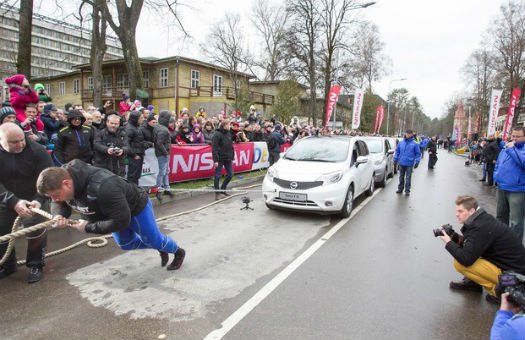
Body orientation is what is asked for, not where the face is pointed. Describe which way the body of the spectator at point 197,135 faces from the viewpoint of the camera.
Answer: toward the camera

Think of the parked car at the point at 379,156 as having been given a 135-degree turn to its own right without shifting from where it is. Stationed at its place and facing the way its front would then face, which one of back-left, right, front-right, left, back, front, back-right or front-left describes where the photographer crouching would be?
back

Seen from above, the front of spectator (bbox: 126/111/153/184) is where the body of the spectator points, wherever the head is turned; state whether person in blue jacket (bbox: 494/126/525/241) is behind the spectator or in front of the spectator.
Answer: in front

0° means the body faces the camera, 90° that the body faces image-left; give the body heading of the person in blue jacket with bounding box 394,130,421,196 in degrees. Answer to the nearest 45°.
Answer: approximately 0°

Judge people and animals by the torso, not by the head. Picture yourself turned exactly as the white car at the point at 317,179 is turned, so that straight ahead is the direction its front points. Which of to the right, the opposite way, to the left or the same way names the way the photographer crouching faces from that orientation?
to the right

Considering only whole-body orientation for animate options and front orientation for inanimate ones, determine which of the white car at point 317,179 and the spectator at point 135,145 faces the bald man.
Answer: the white car

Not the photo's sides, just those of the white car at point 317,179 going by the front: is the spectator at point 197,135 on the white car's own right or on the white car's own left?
on the white car's own right

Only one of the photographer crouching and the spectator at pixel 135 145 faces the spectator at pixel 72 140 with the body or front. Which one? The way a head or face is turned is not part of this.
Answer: the photographer crouching

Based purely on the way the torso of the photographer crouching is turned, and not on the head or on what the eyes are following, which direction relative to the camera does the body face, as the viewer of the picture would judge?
to the viewer's left

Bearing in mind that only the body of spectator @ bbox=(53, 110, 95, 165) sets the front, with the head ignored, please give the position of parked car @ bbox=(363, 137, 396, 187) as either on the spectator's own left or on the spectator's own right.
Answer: on the spectator's own left

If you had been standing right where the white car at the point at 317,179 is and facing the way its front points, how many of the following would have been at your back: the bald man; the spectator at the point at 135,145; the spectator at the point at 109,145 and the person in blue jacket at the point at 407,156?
1

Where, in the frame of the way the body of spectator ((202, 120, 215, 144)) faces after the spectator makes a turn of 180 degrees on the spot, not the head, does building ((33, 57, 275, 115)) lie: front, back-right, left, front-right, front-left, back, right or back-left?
front

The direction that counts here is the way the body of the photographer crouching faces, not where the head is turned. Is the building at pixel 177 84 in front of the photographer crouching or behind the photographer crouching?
in front

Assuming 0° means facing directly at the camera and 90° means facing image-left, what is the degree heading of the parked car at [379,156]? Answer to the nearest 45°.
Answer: approximately 45°

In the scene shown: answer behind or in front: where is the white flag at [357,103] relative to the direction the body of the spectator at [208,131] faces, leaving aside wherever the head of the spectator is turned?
behind

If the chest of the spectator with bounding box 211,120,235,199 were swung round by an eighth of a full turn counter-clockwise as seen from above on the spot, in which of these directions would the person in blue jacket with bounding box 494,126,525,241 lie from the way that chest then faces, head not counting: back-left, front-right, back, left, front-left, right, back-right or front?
front-right
